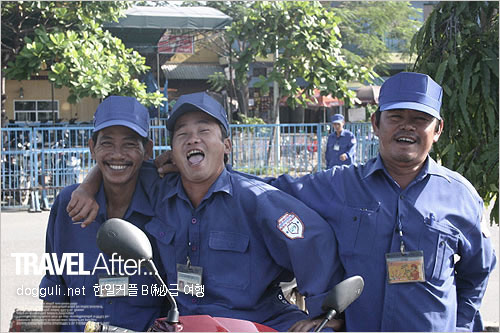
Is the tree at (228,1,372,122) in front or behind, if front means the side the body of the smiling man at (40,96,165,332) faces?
behind

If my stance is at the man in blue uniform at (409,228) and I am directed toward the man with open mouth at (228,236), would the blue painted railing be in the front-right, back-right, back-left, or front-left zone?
front-right

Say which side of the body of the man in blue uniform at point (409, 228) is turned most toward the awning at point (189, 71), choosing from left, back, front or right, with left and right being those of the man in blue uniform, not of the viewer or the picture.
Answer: back

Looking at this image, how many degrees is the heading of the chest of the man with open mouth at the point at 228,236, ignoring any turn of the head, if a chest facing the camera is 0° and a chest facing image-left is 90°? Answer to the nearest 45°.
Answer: approximately 45°

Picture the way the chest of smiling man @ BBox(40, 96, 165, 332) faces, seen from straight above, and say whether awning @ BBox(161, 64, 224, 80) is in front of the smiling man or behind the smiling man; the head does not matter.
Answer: behind

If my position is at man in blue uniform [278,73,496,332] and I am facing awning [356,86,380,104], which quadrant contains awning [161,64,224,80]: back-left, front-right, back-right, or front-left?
front-left

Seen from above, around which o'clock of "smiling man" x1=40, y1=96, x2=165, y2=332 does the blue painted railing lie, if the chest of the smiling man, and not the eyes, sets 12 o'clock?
The blue painted railing is roughly at 6 o'clock from the smiling man.

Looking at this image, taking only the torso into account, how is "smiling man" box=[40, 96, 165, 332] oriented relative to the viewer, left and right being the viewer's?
facing the viewer

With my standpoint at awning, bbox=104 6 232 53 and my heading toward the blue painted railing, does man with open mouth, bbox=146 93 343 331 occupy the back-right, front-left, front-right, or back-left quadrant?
front-left

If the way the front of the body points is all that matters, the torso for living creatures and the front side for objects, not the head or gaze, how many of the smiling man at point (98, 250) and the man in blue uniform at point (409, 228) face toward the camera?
2

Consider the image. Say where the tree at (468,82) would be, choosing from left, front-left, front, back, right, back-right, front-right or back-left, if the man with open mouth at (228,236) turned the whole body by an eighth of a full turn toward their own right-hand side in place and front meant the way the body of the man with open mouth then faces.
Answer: back-right

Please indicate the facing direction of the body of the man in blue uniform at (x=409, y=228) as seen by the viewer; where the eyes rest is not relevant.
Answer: toward the camera

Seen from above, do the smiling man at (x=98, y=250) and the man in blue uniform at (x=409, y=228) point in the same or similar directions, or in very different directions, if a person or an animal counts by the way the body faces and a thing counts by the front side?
same or similar directions

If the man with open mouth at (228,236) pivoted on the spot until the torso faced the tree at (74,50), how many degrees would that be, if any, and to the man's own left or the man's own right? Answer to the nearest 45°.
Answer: approximately 135° to the man's own right

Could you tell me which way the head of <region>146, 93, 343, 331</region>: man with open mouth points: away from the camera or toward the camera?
toward the camera

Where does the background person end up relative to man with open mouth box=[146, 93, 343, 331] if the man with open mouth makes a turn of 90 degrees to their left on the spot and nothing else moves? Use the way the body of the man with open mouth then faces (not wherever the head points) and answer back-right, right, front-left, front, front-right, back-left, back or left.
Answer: back-left
